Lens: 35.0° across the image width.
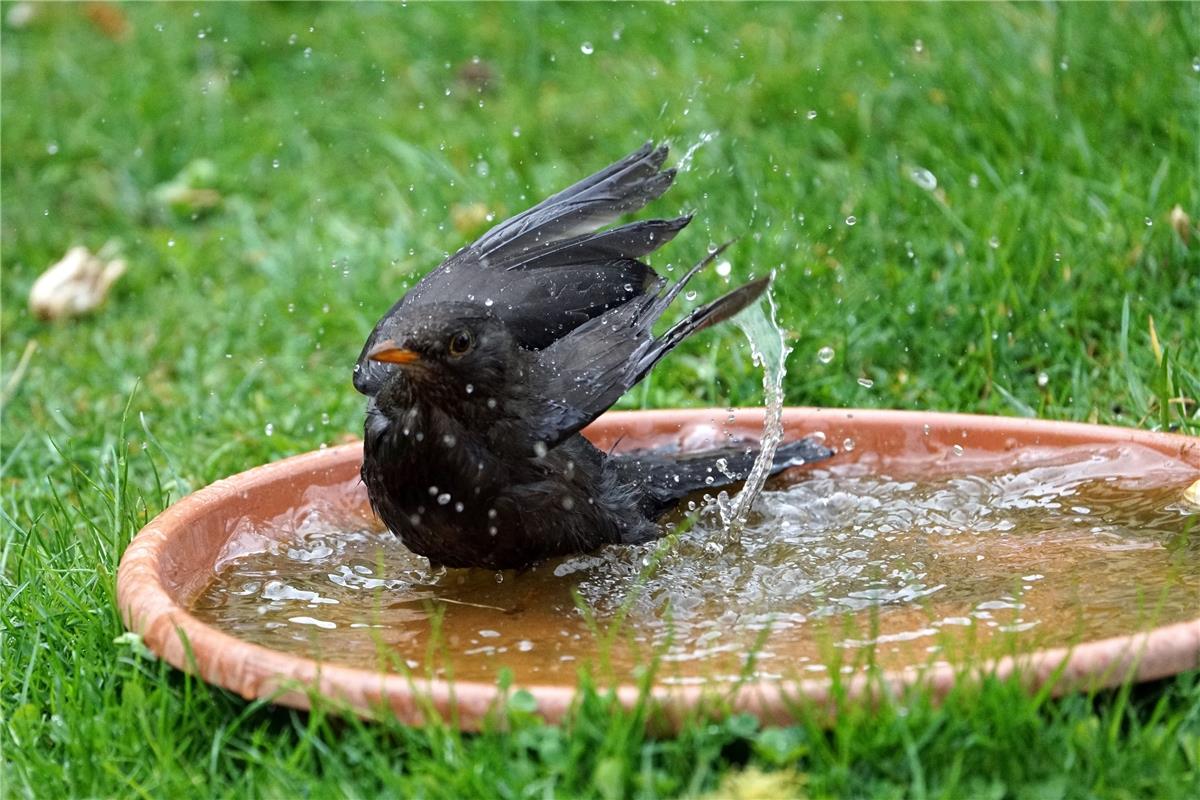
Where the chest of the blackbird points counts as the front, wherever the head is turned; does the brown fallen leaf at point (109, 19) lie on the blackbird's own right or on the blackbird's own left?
on the blackbird's own right

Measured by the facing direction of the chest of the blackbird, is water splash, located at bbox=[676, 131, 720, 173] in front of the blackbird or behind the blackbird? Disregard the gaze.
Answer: behind

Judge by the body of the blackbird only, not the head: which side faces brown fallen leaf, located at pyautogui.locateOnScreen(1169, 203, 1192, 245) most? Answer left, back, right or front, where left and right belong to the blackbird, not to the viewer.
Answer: back

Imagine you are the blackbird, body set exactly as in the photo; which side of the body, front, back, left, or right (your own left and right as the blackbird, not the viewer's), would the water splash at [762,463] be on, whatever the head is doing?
back

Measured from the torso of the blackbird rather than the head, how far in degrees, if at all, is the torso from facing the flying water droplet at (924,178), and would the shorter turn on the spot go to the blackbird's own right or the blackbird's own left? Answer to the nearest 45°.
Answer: approximately 180°

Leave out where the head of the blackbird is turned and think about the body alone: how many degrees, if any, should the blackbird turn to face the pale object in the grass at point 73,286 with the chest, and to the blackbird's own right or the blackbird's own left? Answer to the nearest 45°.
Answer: approximately 90° to the blackbird's own right

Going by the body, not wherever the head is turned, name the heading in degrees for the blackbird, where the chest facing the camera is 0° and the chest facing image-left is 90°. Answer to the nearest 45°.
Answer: approximately 45°

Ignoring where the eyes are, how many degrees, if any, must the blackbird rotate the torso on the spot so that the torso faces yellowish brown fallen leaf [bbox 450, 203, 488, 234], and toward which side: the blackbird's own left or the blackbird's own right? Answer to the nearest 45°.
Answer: approximately 135° to the blackbird's own right
